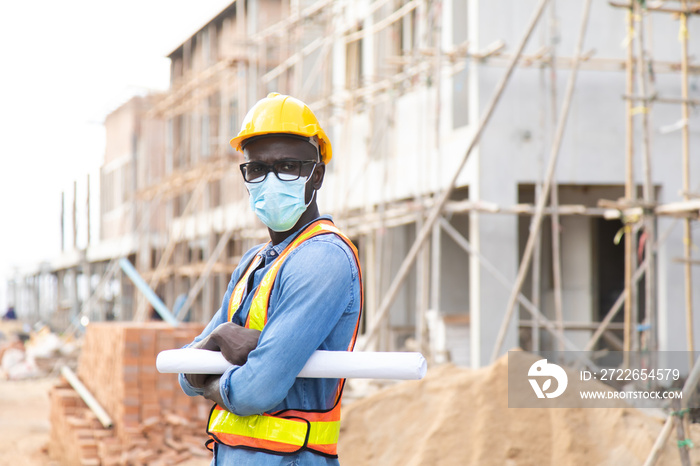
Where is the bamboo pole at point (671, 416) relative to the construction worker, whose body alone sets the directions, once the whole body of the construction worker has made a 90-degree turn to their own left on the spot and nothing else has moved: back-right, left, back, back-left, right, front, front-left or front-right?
left

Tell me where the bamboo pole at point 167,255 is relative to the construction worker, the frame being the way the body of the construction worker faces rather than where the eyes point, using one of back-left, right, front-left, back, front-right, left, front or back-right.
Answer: back-right

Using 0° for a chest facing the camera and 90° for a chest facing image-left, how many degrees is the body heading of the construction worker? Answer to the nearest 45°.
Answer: approximately 45°

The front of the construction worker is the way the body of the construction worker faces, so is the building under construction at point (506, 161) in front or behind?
behind

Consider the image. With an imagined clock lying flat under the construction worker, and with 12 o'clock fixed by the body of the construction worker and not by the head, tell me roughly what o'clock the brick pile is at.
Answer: The brick pile is roughly at 4 o'clock from the construction worker.

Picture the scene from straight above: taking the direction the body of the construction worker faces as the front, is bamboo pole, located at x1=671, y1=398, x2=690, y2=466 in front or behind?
behind
